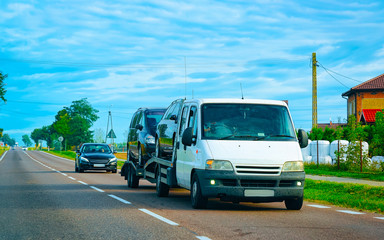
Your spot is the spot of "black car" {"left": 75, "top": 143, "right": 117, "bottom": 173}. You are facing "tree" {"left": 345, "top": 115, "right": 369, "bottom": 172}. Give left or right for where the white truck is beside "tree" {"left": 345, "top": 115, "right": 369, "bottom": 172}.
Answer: right

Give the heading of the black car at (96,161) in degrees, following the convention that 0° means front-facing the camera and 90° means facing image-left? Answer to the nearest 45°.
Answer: approximately 0°

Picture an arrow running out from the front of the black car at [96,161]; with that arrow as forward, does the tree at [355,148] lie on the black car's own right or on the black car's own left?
on the black car's own left

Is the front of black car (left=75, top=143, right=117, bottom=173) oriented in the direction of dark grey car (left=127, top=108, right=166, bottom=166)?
yes

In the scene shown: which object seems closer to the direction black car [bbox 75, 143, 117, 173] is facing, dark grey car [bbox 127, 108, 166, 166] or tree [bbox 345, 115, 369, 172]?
the dark grey car

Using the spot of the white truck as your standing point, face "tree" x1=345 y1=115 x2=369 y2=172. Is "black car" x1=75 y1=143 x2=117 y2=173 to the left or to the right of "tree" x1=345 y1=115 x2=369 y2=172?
left

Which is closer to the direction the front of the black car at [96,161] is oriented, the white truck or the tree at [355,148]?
the white truck
